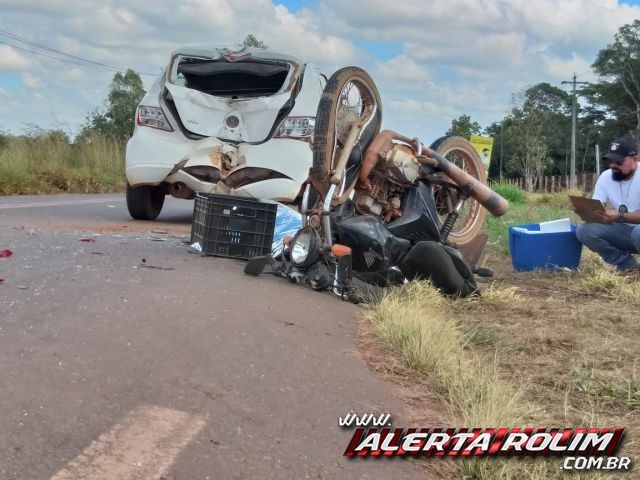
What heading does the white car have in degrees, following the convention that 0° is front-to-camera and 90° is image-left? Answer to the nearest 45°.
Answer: approximately 180°

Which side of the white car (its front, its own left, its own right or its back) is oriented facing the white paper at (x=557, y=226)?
right

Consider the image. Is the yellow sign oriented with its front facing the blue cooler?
yes

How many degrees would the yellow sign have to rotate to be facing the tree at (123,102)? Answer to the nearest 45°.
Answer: approximately 135° to its right

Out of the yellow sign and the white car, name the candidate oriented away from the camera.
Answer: the white car

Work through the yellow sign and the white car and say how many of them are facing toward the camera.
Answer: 1

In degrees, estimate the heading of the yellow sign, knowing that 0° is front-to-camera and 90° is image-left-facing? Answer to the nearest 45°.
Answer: approximately 0°

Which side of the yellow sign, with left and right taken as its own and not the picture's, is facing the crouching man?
front

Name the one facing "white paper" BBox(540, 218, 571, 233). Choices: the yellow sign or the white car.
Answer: the yellow sign

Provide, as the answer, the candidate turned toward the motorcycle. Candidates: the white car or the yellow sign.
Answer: the yellow sign

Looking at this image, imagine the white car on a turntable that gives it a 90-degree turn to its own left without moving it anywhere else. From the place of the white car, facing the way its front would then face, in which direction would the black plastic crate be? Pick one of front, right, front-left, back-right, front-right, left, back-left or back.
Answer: left

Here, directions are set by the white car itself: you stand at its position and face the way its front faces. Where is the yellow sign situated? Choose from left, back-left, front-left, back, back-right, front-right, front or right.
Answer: front-right

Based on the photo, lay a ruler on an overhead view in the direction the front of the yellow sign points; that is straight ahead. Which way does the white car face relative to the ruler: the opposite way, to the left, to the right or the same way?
the opposite way

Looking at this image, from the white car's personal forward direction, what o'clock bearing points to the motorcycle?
The motorcycle is roughly at 5 o'clock from the white car.

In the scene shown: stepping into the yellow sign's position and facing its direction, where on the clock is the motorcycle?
The motorcycle is roughly at 12 o'clock from the yellow sign.
